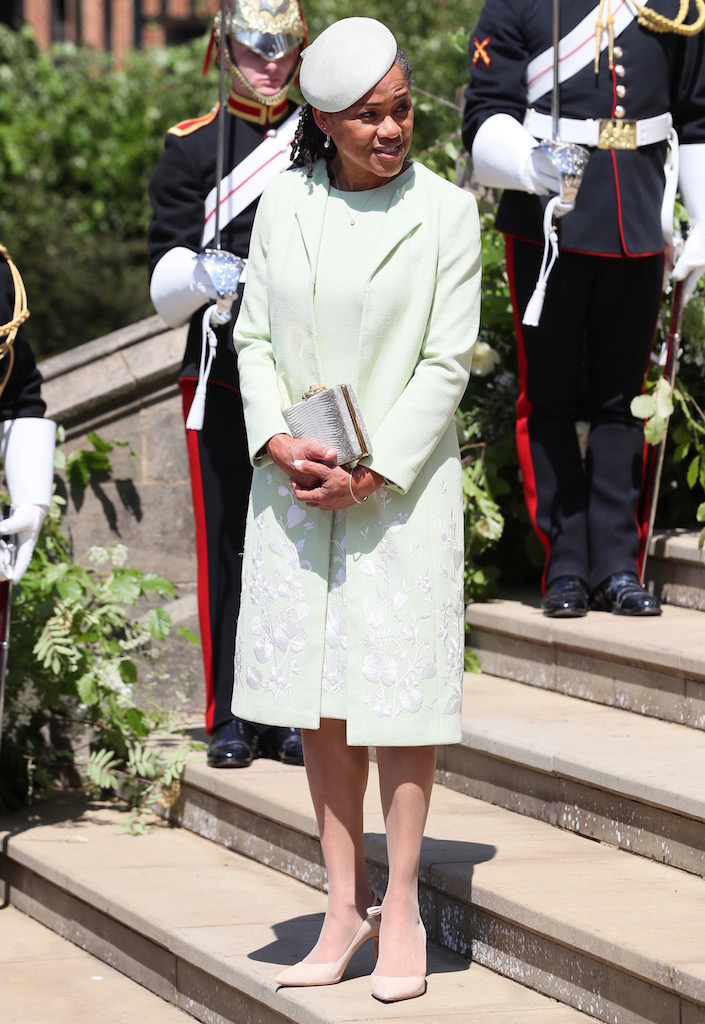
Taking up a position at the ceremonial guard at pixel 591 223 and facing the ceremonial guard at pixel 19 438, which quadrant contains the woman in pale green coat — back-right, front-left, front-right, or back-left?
front-left

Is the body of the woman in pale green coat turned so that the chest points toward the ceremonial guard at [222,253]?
no

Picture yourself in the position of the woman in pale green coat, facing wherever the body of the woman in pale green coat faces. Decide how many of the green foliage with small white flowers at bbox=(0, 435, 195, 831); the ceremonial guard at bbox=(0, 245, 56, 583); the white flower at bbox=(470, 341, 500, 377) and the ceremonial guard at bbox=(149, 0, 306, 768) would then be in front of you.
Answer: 0

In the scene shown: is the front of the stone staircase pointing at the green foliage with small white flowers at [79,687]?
no

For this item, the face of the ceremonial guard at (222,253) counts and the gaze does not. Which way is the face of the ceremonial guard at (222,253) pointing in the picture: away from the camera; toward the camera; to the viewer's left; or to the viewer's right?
toward the camera

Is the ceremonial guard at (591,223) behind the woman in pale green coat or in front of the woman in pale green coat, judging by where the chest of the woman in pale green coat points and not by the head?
behind

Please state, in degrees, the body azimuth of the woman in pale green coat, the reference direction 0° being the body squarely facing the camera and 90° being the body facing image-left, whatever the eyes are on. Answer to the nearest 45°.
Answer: approximately 0°

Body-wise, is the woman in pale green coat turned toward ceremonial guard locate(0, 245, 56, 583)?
no

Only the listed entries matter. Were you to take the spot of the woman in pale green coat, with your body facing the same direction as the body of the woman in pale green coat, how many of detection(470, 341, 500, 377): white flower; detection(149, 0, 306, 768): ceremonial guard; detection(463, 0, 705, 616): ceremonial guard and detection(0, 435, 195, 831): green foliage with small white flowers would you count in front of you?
0

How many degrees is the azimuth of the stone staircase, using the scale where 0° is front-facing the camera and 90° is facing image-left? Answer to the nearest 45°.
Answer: approximately 45°
